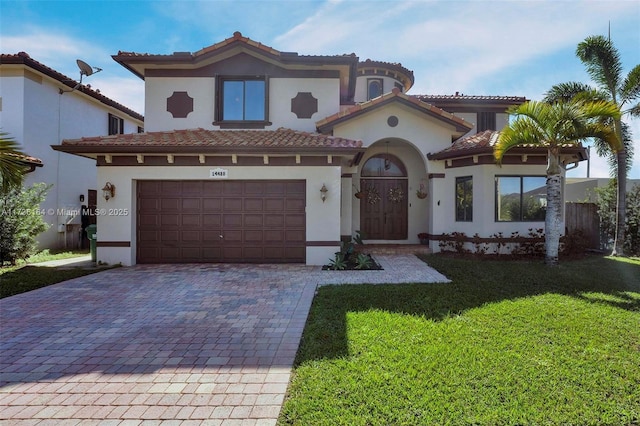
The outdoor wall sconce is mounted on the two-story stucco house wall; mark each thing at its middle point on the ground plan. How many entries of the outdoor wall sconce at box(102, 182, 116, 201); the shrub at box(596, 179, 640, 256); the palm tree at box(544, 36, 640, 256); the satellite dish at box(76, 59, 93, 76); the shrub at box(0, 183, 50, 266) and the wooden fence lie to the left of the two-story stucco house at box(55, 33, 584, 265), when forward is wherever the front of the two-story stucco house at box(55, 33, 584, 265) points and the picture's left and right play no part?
3

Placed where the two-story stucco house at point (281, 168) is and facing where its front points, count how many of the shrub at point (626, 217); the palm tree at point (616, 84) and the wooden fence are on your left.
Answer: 3

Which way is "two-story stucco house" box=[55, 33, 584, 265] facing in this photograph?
toward the camera

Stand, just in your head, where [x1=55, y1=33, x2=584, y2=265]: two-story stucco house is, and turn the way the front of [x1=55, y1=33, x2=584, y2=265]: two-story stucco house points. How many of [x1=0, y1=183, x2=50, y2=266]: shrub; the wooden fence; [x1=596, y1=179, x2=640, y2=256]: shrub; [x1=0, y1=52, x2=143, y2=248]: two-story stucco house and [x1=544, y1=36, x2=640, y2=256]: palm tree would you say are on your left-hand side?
3

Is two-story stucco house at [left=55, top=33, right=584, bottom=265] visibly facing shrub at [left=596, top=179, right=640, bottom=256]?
no

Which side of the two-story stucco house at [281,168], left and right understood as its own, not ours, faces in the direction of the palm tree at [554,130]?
left

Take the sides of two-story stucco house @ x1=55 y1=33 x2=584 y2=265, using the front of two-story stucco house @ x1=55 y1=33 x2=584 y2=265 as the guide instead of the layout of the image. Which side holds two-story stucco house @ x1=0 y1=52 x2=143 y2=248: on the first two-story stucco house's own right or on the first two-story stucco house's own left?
on the first two-story stucco house's own right

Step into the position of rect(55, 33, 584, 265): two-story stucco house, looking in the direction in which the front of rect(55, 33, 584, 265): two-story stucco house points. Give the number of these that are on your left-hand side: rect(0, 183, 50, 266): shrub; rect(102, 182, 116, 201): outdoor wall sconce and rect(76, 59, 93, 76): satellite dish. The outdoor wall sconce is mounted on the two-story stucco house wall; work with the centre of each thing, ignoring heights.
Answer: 0

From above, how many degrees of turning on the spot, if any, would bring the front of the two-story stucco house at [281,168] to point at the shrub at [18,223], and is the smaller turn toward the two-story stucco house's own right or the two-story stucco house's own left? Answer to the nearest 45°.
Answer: approximately 90° to the two-story stucco house's own right

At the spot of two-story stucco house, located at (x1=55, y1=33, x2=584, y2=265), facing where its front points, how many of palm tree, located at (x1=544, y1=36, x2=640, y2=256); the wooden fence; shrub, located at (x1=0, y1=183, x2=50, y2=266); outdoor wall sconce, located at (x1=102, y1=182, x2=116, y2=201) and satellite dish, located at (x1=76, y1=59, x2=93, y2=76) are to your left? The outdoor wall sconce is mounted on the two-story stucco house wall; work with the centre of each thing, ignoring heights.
2

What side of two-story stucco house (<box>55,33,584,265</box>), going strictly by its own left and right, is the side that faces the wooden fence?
left

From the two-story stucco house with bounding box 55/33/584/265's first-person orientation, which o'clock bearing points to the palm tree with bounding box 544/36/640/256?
The palm tree is roughly at 9 o'clock from the two-story stucco house.

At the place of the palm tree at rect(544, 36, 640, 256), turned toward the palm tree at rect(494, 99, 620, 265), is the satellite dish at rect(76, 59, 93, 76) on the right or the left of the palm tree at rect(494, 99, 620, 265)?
right
